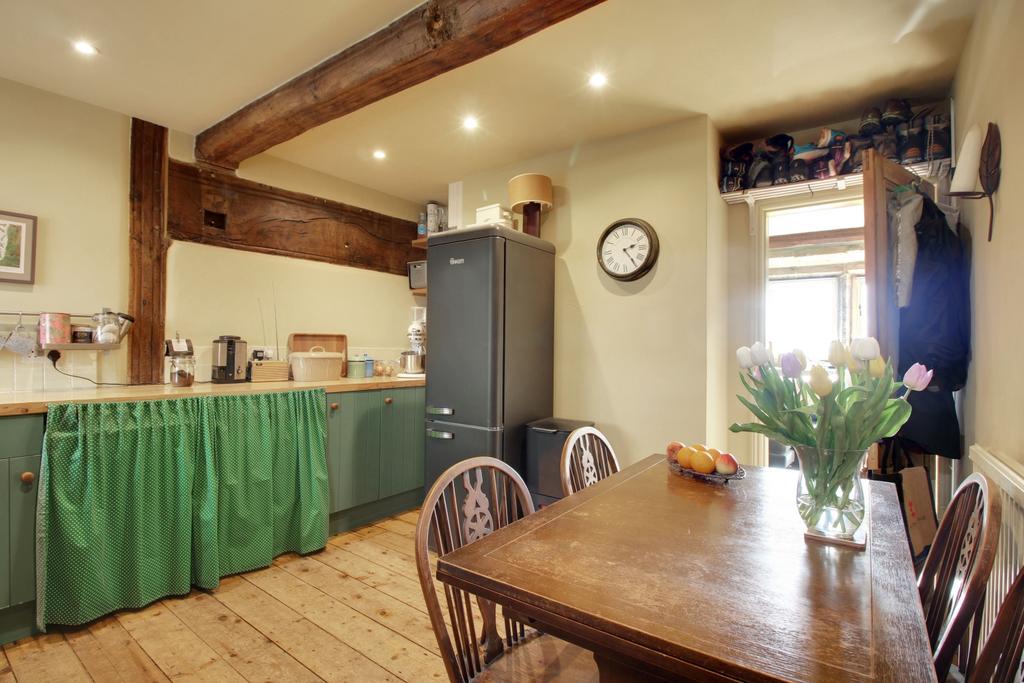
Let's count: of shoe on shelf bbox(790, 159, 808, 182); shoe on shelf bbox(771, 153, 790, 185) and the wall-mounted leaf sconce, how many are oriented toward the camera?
2

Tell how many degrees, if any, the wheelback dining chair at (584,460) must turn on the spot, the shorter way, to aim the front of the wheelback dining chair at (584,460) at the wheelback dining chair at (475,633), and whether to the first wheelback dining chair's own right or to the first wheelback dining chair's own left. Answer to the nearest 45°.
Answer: approximately 45° to the first wheelback dining chair's own right

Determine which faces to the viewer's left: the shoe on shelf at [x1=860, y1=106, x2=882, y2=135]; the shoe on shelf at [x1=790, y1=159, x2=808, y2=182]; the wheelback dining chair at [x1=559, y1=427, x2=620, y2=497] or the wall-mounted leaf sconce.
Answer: the wall-mounted leaf sconce

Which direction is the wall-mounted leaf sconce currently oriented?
to the viewer's left

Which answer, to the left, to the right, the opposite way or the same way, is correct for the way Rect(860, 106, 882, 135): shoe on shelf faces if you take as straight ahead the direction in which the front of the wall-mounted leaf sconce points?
to the left

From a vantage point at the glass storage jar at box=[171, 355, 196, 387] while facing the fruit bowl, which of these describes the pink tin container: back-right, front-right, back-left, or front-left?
back-right

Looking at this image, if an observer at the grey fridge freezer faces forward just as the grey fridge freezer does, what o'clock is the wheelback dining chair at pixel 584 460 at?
The wheelback dining chair is roughly at 10 o'clock from the grey fridge freezer.

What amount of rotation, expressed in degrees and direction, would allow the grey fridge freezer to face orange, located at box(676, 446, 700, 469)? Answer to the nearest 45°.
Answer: approximately 90° to its left

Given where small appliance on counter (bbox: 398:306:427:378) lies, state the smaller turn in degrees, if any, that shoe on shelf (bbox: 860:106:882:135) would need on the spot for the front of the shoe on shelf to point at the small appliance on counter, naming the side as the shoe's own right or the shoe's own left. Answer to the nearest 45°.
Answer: approximately 90° to the shoe's own right
